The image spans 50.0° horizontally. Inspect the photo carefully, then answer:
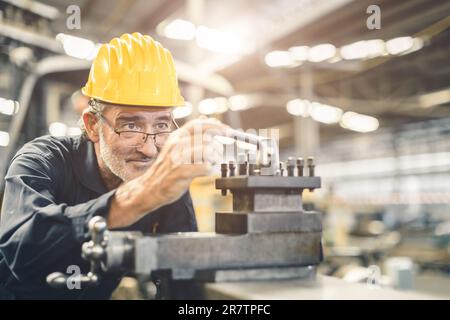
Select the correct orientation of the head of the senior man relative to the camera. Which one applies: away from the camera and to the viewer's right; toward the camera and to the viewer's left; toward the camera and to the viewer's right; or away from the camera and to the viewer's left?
toward the camera and to the viewer's right

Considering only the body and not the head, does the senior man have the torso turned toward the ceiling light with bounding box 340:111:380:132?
no
